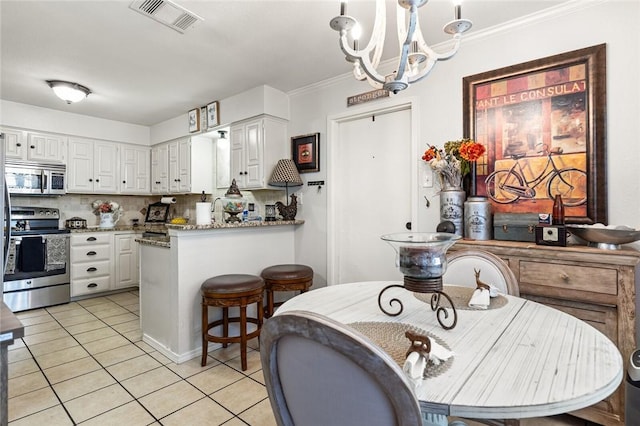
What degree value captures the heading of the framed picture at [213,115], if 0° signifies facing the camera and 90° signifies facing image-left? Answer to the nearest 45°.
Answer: approximately 45°

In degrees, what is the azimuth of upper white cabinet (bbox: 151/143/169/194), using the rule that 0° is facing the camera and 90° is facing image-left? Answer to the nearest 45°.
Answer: approximately 45°

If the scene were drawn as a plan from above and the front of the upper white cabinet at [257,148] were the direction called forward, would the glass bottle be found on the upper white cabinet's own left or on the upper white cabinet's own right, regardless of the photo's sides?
on the upper white cabinet's own left

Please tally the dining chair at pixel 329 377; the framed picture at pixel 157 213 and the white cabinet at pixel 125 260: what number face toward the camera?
2

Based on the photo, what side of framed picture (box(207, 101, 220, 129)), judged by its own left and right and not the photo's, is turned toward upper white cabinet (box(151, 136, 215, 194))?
right

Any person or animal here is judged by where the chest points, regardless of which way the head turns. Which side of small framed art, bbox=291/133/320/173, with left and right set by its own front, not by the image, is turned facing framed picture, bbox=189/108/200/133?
right

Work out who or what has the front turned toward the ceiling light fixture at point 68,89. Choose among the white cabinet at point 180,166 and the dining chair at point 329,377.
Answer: the white cabinet

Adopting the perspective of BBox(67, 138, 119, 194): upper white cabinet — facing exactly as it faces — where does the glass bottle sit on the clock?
The glass bottle is roughly at 11 o'clock from the upper white cabinet.

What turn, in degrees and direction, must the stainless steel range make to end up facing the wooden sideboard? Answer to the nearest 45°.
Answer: approximately 45° to its left

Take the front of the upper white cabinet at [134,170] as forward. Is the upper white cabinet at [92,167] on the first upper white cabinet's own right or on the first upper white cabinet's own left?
on the first upper white cabinet's own right
